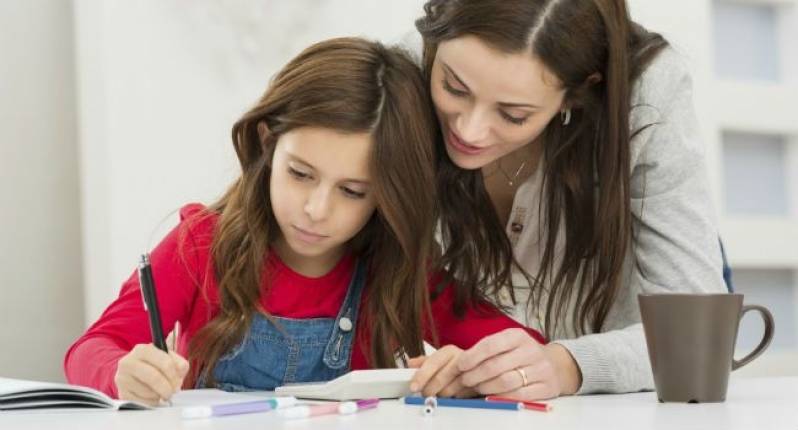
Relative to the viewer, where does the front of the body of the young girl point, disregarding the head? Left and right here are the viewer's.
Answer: facing the viewer

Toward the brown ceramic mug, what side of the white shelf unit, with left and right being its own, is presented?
front

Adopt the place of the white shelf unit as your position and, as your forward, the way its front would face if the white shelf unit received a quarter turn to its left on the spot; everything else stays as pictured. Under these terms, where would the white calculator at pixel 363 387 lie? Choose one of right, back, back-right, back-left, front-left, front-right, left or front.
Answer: right

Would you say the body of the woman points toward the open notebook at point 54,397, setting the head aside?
yes

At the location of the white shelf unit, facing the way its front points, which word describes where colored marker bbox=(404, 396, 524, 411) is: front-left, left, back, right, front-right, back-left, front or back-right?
front

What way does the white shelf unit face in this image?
toward the camera

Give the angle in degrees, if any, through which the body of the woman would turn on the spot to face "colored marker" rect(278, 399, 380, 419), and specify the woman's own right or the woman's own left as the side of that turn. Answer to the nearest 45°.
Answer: approximately 45° to the woman's own left

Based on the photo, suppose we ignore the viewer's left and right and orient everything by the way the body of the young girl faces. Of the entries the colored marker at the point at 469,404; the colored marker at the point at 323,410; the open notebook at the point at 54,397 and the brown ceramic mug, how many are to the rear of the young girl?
0

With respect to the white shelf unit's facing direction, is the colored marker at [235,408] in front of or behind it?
in front

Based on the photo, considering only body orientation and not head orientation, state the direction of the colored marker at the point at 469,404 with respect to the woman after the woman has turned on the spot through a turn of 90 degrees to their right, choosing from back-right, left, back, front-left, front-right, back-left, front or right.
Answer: back-left

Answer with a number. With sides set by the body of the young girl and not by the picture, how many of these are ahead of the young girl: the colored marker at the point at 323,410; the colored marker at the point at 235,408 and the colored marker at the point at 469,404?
3

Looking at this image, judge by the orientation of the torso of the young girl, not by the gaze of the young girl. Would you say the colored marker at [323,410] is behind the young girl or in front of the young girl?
in front

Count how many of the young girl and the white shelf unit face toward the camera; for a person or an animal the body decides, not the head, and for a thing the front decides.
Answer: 2

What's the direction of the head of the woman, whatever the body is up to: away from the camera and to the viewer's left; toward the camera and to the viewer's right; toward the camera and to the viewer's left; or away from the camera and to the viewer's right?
toward the camera and to the viewer's left

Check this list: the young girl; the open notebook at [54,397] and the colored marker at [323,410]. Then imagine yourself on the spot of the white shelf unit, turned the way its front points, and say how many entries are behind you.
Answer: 0

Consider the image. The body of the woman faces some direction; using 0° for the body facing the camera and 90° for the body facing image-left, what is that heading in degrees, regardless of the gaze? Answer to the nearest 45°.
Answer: approximately 45°
